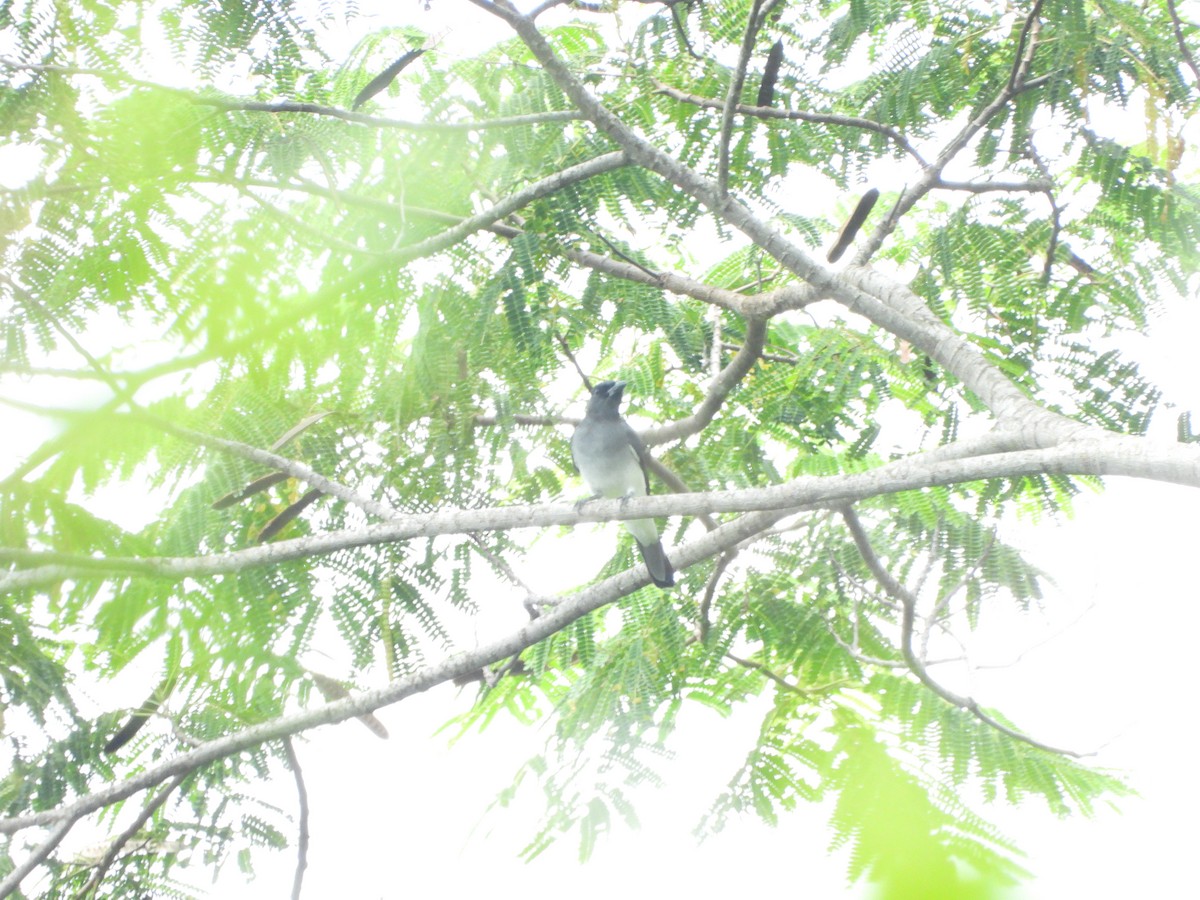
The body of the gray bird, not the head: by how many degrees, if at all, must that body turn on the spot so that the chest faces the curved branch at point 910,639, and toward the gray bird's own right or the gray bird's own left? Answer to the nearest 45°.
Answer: approximately 90° to the gray bird's own left

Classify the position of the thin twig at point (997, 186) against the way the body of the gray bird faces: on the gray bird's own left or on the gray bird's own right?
on the gray bird's own left

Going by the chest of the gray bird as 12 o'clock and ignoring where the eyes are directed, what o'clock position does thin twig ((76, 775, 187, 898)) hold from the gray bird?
The thin twig is roughly at 1 o'clock from the gray bird.

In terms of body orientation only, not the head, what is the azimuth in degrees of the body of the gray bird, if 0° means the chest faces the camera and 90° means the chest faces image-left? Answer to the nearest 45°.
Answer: approximately 45°

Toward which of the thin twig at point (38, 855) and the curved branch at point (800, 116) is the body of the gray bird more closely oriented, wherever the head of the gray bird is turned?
the thin twig
